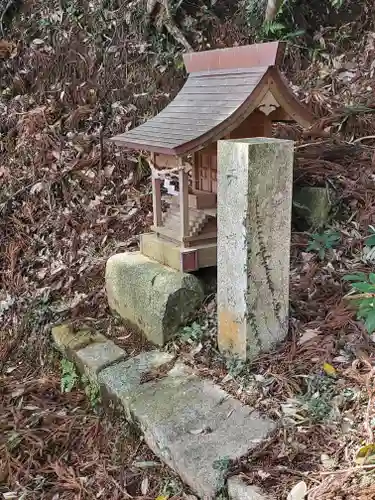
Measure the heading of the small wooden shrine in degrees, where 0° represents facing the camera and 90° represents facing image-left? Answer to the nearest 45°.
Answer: approximately 45°

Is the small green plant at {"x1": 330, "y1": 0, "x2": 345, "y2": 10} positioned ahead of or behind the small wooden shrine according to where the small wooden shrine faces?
behind

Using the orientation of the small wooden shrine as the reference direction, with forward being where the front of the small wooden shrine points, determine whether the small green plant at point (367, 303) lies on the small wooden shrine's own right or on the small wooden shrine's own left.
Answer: on the small wooden shrine's own left

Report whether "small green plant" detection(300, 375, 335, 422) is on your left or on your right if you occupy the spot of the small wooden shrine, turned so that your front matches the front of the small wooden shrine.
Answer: on your left

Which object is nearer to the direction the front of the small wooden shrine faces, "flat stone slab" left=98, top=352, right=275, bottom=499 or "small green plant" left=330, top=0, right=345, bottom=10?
the flat stone slab

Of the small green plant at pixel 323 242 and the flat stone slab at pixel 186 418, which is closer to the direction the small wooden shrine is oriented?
the flat stone slab
